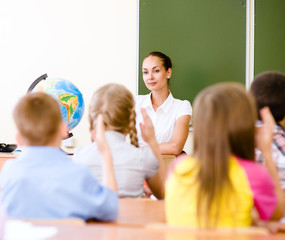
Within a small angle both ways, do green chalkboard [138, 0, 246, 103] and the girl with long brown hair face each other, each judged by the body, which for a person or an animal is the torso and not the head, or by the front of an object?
yes

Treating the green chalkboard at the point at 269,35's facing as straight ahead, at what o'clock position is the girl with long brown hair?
The girl with long brown hair is roughly at 12 o'clock from the green chalkboard.

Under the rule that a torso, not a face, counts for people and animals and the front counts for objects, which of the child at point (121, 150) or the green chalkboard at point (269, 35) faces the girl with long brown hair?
the green chalkboard

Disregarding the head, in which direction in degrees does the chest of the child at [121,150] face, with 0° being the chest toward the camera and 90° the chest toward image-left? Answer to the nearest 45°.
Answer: approximately 180°

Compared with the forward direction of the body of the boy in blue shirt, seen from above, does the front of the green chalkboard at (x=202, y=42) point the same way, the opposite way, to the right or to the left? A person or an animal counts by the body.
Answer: the opposite way

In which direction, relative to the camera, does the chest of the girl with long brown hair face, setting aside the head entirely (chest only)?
away from the camera

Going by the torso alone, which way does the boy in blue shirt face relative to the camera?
away from the camera

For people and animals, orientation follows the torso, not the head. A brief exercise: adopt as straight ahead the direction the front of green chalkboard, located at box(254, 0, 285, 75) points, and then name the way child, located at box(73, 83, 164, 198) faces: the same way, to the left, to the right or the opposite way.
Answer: the opposite way

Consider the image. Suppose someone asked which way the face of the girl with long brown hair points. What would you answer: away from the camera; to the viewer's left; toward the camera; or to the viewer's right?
away from the camera

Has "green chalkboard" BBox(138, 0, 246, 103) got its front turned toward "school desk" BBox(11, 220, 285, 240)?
yes

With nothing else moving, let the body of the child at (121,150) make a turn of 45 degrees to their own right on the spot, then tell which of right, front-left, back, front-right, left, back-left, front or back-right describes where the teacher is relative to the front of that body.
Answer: front-left

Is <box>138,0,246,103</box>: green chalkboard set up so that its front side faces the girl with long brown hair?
yes

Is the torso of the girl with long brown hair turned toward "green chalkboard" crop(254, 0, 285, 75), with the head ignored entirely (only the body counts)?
yes

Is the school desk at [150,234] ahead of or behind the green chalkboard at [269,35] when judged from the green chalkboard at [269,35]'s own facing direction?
ahead

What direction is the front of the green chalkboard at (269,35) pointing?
toward the camera

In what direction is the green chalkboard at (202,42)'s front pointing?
toward the camera

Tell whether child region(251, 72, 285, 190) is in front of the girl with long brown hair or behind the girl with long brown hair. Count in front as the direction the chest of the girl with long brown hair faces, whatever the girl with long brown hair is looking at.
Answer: in front
